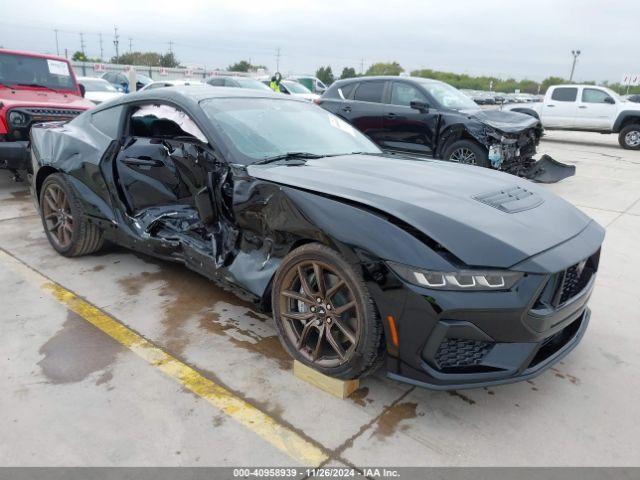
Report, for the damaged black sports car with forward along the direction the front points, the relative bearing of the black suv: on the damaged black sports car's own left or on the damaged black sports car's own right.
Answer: on the damaged black sports car's own left

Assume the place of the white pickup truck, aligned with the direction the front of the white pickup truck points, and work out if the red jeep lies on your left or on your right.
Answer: on your right

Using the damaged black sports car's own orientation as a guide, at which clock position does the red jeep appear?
The red jeep is roughly at 6 o'clock from the damaged black sports car.

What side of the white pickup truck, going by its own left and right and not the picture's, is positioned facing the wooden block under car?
right

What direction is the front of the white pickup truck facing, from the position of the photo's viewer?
facing to the right of the viewer
